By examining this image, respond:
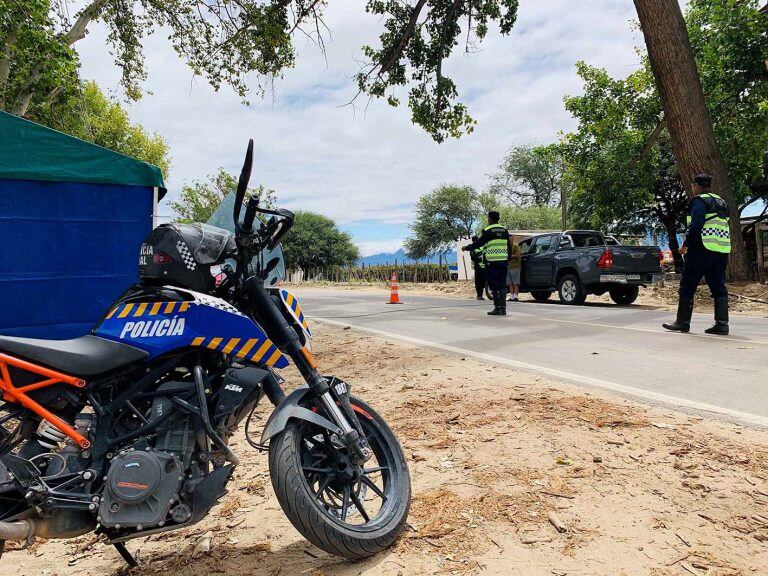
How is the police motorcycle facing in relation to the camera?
to the viewer's right

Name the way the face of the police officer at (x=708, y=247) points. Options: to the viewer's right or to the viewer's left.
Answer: to the viewer's left

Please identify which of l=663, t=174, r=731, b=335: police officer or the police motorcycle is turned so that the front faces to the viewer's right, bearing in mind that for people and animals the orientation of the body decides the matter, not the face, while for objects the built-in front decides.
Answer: the police motorcycle

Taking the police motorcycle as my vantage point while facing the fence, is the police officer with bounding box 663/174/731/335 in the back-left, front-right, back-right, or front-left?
front-right

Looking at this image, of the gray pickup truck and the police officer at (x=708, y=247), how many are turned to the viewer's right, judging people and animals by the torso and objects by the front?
0

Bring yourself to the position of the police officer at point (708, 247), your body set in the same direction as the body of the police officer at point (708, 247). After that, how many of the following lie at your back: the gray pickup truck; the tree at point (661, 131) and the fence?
0

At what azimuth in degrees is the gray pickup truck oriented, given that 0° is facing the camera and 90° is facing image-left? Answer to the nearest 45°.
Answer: approximately 135°

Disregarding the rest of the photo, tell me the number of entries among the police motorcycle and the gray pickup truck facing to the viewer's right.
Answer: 1

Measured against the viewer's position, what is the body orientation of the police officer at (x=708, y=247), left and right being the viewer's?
facing away from the viewer and to the left of the viewer

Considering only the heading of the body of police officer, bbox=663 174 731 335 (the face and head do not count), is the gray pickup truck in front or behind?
in front

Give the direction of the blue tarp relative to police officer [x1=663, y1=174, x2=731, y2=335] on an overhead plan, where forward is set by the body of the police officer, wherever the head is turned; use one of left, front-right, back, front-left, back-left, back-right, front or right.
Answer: left

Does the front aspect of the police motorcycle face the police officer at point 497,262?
no

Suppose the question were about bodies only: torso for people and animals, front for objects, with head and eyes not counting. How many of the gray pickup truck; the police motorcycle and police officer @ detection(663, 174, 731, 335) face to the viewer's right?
1

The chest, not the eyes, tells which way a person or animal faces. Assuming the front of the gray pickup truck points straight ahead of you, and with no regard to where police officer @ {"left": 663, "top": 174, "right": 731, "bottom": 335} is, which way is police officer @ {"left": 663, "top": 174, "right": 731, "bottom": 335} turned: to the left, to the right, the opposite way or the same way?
the same way
